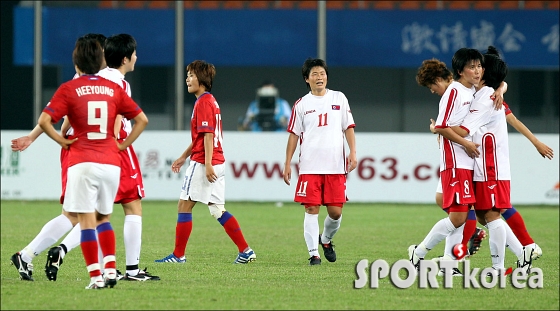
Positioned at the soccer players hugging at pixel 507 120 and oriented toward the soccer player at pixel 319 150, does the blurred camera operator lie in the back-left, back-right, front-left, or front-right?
front-right

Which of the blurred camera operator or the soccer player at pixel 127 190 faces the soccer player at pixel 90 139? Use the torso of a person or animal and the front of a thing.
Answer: the blurred camera operator

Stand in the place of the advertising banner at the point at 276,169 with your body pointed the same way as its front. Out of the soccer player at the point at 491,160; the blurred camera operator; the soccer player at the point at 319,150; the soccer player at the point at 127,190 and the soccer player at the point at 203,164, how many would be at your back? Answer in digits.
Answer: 1

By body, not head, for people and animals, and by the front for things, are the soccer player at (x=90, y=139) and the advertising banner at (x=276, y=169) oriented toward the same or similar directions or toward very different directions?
very different directions

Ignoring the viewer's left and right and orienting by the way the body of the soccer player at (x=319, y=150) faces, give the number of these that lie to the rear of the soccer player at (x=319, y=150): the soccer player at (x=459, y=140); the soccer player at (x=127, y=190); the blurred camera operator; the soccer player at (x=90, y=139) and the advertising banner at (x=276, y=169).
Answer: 2

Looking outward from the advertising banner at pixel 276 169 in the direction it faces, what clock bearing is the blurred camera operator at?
The blurred camera operator is roughly at 6 o'clock from the advertising banner.

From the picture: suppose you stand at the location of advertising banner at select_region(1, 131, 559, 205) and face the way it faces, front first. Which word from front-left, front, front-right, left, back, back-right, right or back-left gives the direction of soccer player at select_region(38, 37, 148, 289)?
front

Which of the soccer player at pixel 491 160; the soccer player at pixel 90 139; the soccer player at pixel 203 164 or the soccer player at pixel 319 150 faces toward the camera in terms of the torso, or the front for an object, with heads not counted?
the soccer player at pixel 319 150

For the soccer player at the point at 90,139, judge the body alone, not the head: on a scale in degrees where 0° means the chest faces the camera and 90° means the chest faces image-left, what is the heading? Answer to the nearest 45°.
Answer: approximately 180°

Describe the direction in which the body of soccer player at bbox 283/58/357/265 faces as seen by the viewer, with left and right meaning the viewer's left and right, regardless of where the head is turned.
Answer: facing the viewer

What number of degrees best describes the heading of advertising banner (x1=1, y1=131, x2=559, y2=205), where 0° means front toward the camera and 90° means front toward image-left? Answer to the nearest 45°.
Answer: approximately 0°
